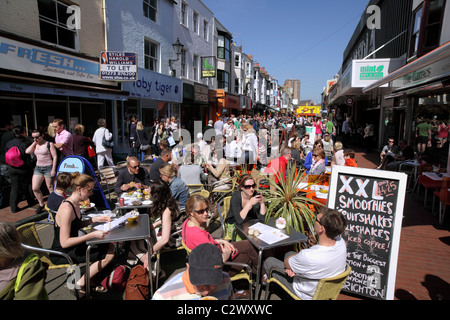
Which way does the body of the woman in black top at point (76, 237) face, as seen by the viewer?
to the viewer's right

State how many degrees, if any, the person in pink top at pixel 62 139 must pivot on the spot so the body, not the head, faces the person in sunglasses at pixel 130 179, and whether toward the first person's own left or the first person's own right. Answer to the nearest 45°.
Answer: approximately 90° to the first person's own left

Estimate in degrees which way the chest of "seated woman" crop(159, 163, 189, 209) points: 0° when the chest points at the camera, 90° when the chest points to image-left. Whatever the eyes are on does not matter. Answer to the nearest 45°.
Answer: approximately 90°

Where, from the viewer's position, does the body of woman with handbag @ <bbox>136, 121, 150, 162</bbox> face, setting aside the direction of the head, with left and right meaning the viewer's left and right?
facing away from the viewer

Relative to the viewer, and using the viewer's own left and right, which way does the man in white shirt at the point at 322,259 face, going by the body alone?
facing away from the viewer and to the left of the viewer

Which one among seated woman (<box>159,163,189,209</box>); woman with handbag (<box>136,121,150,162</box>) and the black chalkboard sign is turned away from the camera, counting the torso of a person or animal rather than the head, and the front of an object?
the woman with handbag

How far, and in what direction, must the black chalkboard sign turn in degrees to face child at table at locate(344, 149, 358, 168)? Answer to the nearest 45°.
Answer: approximately 180°

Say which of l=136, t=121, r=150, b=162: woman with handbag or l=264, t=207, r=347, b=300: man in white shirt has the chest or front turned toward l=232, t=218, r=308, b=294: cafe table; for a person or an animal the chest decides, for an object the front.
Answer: the man in white shirt

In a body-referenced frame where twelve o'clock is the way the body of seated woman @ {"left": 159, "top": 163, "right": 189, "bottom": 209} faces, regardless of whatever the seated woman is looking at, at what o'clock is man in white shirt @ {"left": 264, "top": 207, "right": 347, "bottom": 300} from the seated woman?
The man in white shirt is roughly at 8 o'clock from the seated woman.

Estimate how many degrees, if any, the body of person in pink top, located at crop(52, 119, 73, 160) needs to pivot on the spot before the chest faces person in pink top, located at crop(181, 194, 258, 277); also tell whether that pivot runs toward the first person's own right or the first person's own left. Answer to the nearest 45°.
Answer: approximately 45° to the first person's own left

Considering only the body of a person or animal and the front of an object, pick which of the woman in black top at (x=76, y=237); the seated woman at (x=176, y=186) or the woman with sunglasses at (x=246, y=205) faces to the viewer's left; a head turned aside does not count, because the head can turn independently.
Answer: the seated woman
